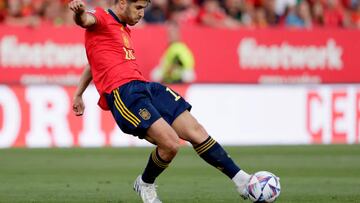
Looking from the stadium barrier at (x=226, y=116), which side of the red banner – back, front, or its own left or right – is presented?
front

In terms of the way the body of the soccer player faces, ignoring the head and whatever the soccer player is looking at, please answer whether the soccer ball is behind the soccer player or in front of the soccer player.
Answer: in front

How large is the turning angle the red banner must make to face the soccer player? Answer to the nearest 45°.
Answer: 0° — it already faces them

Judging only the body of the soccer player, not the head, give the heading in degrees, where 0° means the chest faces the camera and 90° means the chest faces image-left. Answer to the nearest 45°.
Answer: approximately 315°

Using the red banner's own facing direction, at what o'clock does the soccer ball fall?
The soccer ball is roughly at 12 o'clock from the red banner.

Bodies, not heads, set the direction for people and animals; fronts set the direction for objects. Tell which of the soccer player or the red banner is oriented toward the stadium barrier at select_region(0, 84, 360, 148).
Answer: the red banner

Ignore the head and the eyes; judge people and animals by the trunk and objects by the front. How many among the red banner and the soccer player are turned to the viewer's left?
0
